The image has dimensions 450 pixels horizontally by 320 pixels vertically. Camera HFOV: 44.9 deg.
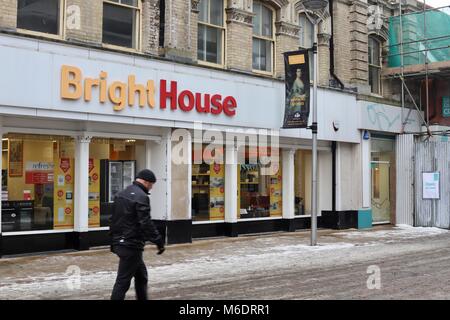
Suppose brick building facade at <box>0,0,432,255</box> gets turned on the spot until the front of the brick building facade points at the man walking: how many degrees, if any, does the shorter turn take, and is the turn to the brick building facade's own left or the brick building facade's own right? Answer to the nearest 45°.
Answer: approximately 45° to the brick building facade's own right

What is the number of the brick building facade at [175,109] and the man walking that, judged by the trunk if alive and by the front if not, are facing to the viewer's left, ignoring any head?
0

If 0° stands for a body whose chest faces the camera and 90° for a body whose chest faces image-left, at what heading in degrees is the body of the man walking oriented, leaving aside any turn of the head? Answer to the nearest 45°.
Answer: approximately 225°

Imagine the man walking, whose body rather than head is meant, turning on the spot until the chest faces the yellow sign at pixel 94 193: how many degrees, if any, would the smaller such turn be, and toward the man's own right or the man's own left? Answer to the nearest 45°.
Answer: approximately 45° to the man's own left

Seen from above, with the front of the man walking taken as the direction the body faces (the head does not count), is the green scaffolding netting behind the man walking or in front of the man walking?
in front

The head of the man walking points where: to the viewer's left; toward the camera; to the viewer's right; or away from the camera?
to the viewer's right

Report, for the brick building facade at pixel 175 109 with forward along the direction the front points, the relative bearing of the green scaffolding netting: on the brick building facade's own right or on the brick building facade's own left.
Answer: on the brick building facade's own left

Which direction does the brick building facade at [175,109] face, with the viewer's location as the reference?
facing the viewer and to the right of the viewer

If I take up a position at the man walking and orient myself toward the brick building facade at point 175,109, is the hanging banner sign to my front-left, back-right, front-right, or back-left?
front-right

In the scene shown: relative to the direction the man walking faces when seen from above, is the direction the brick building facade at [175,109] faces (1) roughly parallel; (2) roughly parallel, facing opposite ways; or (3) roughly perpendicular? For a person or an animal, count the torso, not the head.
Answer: roughly perpendicular

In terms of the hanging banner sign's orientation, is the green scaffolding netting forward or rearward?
rearward
